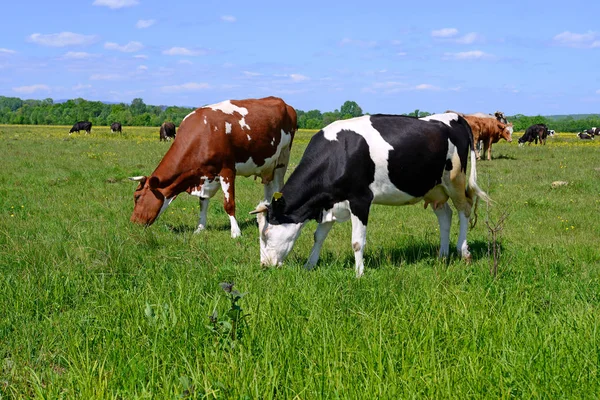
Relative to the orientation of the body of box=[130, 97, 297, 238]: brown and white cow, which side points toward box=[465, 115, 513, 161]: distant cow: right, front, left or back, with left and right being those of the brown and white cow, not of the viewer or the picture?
back

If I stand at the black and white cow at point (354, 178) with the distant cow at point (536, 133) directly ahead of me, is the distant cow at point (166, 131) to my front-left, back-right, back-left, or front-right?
front-left

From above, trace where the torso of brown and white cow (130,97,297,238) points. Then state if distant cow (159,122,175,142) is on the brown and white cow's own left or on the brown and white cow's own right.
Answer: on the brown and white cow's own right

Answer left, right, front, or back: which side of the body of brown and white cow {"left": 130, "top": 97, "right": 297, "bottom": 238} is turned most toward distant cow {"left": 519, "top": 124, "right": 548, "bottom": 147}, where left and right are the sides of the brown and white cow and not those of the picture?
back

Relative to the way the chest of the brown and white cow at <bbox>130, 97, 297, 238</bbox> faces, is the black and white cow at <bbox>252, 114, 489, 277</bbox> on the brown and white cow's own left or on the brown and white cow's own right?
on the brown and white cow's own left
